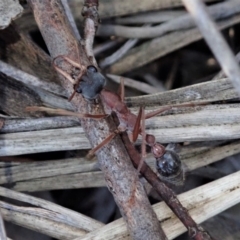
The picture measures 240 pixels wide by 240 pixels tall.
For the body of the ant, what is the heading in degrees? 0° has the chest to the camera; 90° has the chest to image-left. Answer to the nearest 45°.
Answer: approximately 135°
